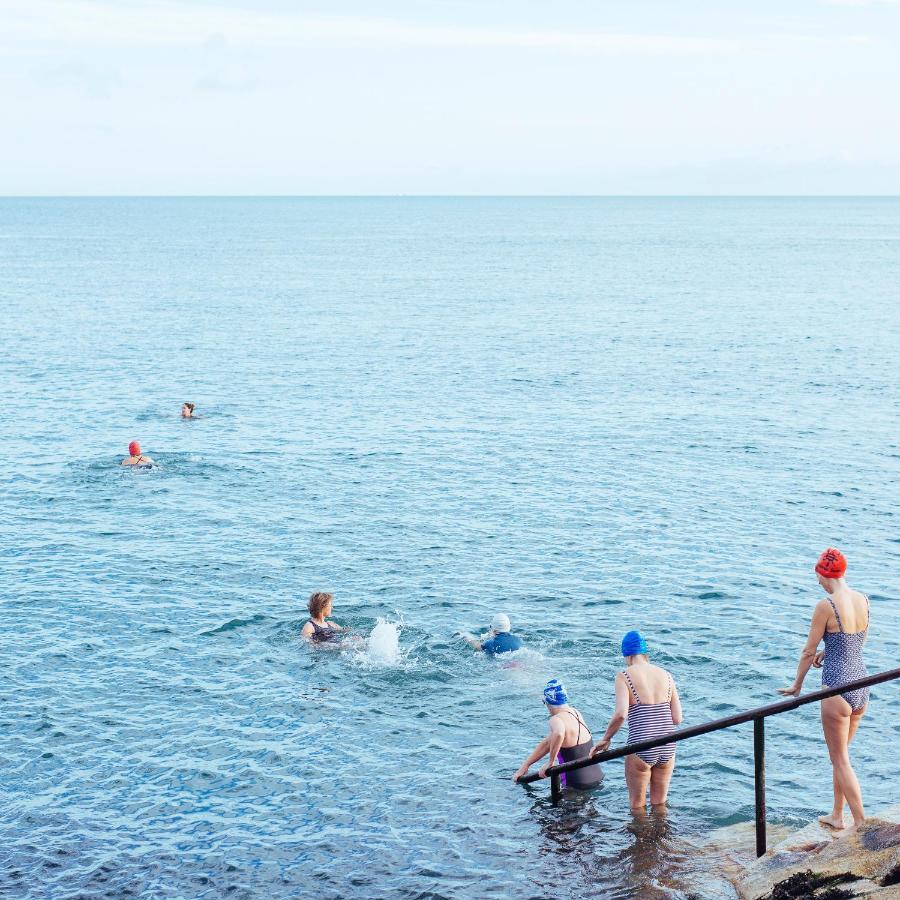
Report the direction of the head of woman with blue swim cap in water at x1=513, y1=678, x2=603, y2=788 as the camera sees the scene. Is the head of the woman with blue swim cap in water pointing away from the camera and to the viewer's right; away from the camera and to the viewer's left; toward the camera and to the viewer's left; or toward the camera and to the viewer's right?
away from the camera and to the viewer's left

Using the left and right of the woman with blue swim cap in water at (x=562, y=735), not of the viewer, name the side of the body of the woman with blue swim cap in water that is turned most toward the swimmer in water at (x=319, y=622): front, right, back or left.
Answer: front

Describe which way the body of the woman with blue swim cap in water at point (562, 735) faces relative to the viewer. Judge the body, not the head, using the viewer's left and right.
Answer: facing away from the viewer and to the left of the viewer

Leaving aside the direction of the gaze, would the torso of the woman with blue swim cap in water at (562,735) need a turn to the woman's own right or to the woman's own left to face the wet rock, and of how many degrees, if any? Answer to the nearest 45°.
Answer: approximately 180°

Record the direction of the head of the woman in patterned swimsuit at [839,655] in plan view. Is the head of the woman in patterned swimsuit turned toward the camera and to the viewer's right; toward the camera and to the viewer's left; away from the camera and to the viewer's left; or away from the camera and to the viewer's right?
away from the camera and to the viewer's left

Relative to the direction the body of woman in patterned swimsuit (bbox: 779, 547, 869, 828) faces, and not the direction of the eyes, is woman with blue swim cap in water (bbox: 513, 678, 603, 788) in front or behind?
in front

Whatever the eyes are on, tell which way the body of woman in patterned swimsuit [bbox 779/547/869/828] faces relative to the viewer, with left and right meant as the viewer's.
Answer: facing away from the viewer and to the left of the viewer

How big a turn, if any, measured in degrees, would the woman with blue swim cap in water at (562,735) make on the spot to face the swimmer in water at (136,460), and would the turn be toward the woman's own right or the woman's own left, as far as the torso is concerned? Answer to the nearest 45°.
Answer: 0° — they already face them

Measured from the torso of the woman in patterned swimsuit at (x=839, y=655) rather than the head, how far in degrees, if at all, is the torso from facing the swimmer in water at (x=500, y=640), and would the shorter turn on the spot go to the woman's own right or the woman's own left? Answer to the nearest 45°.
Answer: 0° — they already face them

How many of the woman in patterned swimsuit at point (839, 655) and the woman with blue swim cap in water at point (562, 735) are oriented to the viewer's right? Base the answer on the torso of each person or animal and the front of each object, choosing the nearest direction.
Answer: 0

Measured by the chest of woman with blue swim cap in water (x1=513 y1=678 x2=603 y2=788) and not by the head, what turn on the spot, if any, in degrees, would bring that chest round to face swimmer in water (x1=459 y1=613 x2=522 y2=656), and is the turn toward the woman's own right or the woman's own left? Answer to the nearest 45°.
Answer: approximately 45° to the woman's own right

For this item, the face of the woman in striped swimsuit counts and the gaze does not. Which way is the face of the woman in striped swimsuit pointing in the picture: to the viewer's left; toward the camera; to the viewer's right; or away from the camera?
away from the camera
